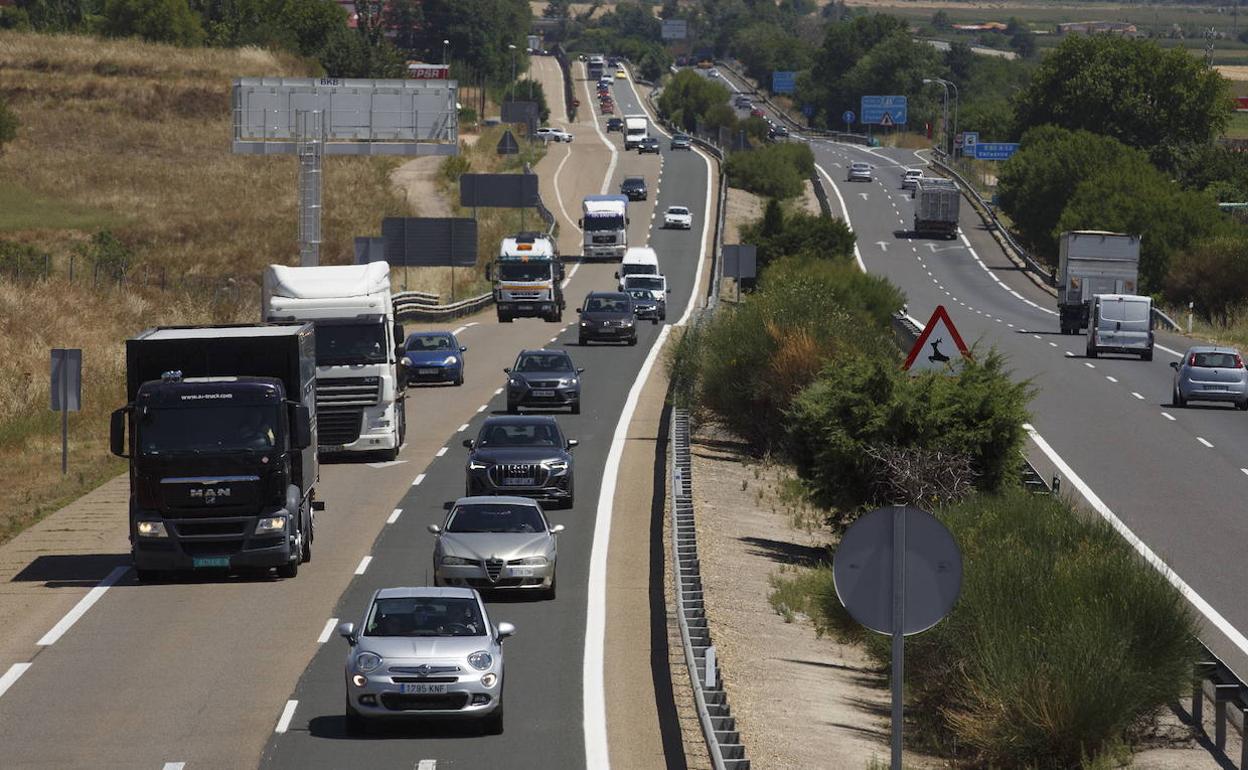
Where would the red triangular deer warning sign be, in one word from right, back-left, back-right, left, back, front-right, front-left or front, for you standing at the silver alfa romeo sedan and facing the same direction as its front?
back

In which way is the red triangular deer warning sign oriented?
toward the camera

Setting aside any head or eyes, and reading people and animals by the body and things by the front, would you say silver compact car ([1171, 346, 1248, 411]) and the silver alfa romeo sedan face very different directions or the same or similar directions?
very different directions

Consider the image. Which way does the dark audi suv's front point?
toward the camera

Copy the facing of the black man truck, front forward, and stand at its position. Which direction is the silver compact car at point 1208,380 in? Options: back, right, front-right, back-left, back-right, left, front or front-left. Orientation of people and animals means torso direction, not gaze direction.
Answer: back-left

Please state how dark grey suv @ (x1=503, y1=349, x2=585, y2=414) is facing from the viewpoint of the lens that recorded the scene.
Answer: facing the viewer

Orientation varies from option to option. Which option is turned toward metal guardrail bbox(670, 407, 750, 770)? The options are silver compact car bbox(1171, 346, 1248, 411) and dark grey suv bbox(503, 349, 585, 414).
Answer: the dark grey suv

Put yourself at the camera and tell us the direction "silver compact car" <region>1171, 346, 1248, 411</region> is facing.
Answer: facing away from the viewer

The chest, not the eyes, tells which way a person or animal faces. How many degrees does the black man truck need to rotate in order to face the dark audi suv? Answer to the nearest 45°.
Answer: approximately 135° to its left

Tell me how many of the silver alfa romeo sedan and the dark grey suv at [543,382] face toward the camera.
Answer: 2

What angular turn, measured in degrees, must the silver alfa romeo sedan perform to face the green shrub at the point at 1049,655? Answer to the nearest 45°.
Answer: approximately 45° to its left

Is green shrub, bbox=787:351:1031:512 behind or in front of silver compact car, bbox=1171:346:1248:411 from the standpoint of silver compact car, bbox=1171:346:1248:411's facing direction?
behind

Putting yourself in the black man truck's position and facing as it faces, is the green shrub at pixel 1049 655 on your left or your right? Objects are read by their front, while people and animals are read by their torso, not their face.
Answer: on your left
